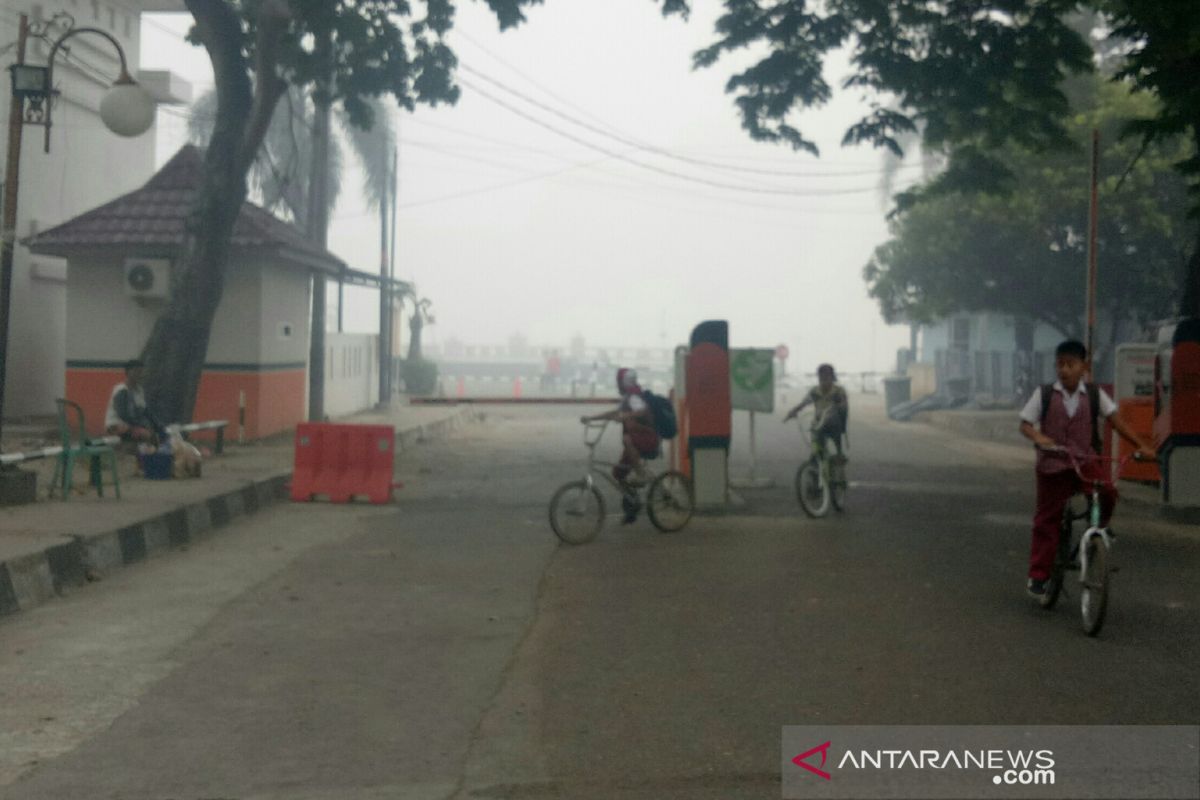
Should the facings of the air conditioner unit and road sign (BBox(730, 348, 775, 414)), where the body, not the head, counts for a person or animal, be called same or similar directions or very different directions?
same or similar directions

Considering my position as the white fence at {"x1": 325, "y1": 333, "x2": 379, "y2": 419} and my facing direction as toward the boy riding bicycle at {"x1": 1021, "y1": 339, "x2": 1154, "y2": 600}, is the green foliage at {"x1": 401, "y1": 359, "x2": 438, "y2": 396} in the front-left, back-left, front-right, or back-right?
back-left

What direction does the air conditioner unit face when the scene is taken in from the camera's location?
facing the viewer

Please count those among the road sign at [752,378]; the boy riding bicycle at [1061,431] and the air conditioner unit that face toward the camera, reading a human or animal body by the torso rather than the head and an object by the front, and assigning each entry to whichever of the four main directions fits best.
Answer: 3

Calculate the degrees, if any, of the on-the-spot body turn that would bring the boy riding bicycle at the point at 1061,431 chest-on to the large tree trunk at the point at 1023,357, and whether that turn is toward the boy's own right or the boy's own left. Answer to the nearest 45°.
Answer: approximately 180°

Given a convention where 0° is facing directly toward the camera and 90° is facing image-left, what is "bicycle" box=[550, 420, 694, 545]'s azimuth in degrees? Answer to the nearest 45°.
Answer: approximately 45°

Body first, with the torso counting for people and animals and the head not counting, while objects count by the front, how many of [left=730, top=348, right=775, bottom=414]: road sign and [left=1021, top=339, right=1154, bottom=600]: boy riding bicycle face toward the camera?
2

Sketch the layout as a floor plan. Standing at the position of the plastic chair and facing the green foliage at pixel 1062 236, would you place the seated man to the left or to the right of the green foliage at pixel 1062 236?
left

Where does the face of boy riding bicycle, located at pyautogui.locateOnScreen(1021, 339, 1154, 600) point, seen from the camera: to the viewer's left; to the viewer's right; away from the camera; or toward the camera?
toward the camera

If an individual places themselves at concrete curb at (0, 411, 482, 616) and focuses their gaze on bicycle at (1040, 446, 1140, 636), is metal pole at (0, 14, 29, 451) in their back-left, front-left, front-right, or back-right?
back-left

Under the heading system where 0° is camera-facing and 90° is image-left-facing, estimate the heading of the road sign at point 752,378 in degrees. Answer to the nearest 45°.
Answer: approximately 0°

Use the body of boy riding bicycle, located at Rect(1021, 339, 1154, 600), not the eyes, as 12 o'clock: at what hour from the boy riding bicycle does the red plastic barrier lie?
The red plastic barrier is roughly at 4 o'clock from the boy riding bicycle.

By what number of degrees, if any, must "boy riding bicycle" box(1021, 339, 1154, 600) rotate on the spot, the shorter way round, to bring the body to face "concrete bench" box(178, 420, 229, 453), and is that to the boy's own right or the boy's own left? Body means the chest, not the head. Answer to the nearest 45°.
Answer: approximately 135° to the boy's own right

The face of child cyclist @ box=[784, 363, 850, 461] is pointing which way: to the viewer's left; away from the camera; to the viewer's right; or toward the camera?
toward the camera
